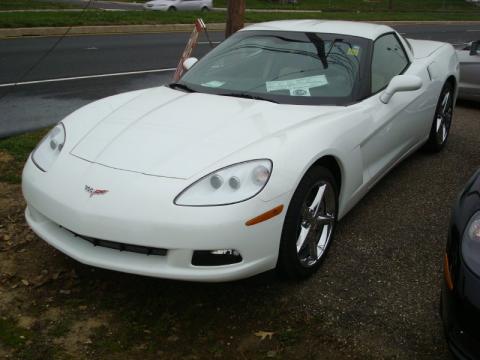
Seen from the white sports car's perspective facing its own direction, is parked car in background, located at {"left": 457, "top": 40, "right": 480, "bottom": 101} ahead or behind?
behind

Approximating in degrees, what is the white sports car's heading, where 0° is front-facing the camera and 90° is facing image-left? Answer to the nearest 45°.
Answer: approximately 45°

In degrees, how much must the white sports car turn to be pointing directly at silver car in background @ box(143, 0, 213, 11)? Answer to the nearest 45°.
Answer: approximately 135° to its right

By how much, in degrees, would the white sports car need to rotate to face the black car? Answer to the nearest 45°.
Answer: approximately 90° to its left

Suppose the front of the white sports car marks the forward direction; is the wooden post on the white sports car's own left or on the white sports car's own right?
on the white sports car's own right

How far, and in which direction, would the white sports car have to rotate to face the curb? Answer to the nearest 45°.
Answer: approximately 135° to its right

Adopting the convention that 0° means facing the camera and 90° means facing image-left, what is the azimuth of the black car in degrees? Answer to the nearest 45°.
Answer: approximately 0°

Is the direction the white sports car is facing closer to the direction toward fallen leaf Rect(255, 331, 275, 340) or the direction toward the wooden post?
the fallen leaf
